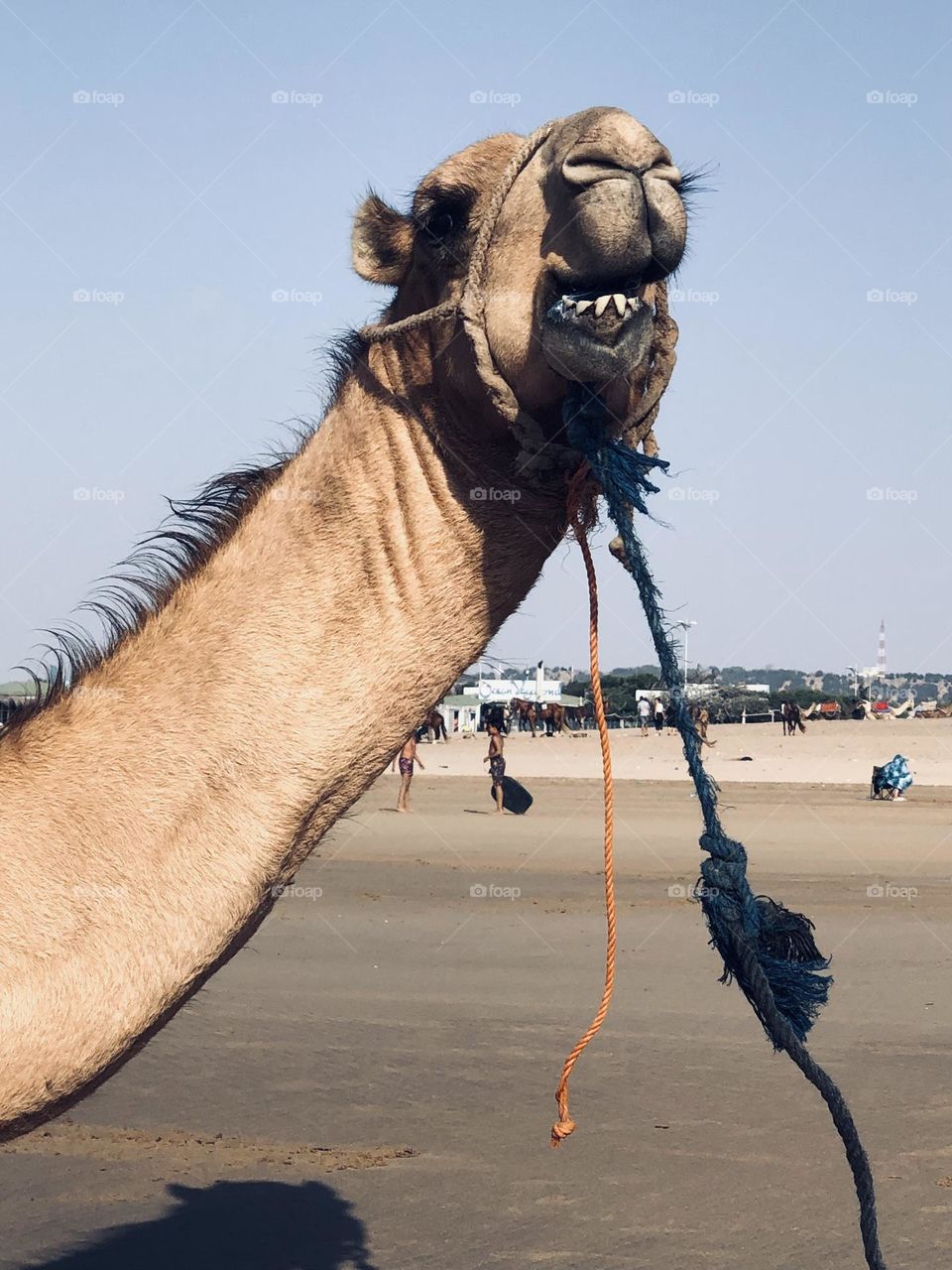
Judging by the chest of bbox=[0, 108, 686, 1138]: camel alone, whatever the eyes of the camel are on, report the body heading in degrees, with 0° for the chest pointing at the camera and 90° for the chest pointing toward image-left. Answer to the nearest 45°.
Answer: approximately 315°

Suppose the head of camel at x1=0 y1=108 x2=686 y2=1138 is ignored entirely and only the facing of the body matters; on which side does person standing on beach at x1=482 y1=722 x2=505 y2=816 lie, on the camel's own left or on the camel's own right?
on the camel's own left
